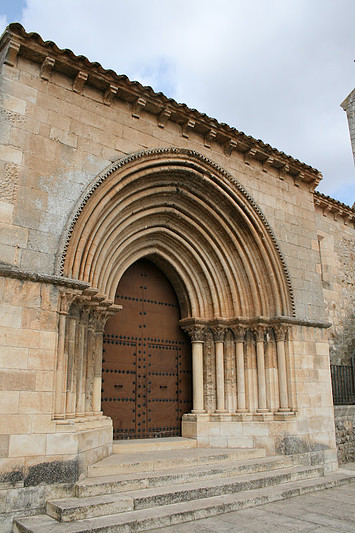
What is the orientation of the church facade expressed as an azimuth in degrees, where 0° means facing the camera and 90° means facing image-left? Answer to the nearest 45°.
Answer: approximately 315°
